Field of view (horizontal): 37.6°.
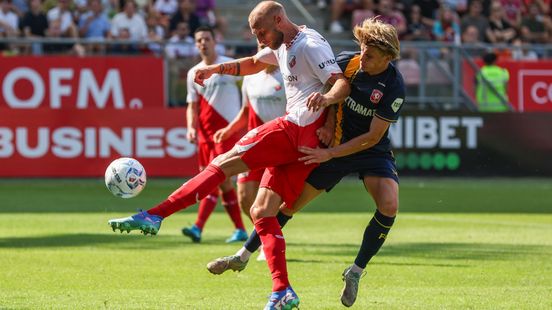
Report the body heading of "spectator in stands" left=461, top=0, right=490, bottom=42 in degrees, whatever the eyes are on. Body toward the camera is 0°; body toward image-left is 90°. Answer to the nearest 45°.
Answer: approximately 0°

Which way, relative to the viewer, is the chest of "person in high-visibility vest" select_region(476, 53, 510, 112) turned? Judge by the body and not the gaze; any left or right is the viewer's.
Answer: facing away from the viewer

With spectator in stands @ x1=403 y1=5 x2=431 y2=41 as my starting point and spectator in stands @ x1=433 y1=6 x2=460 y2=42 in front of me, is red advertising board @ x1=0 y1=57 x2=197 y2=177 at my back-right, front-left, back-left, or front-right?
back-right

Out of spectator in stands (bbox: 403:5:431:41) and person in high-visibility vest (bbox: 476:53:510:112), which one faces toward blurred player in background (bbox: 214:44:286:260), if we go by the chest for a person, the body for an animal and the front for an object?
spectator in stands (bbox: 403:5:431:41)

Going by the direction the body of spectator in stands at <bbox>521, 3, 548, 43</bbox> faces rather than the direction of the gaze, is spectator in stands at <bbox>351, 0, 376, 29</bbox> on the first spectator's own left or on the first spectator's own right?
on the first spectator's own right

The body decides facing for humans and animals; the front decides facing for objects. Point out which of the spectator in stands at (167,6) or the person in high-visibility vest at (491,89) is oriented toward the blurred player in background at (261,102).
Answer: the spectator in stands at (167,6)
